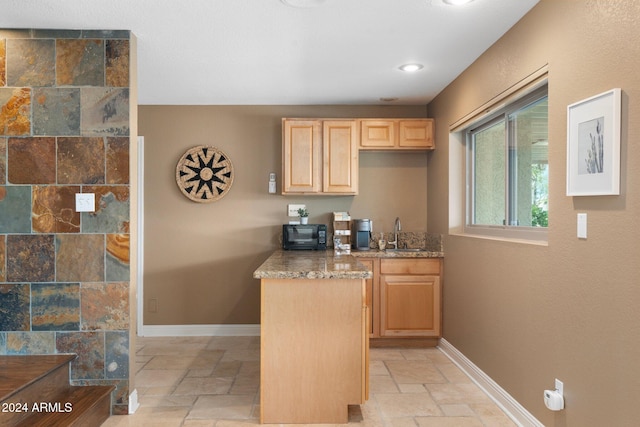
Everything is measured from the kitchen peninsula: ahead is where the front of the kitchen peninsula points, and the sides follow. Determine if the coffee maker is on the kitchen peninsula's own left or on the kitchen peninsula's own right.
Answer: on the kitchen peninsula's own left

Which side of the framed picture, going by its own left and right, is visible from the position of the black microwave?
right

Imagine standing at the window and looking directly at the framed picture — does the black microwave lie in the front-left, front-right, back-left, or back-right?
back-right

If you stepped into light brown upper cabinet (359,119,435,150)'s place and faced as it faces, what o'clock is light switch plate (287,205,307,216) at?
The light switch plate is roughly at 3 o'clock from the light brown upper cabinet.

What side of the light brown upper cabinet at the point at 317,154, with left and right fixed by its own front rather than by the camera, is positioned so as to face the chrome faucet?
left

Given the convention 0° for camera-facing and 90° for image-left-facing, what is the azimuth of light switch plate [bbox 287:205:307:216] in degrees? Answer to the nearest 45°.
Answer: approximately 0°
